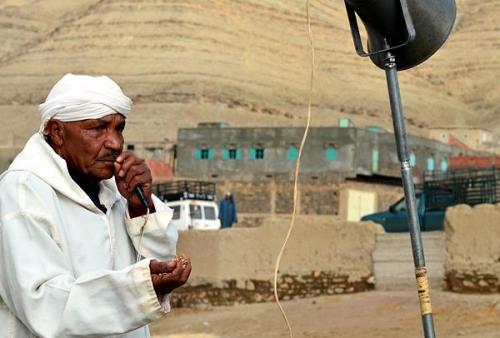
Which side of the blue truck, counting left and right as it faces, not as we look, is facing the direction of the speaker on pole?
left

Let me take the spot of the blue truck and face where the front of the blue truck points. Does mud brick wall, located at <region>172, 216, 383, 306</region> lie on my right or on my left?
on my left

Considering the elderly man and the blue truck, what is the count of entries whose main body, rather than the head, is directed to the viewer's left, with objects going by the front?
1

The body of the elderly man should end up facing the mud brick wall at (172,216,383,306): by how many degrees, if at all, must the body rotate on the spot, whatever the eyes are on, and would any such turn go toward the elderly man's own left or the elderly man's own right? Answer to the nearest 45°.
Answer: approximately 135° to the elderly man's own left

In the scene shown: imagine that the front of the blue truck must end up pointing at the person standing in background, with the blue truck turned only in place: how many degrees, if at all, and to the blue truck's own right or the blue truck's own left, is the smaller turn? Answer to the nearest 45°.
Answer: approximately 45° to the blue truck's own right

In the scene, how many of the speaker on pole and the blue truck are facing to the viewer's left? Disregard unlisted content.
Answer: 1

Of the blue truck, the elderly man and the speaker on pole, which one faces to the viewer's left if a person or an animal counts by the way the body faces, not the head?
the blue truck

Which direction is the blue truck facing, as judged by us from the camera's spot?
facing to the left of the viewer

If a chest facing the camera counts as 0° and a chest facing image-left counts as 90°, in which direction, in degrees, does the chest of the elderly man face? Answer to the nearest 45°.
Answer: approximately 315°
